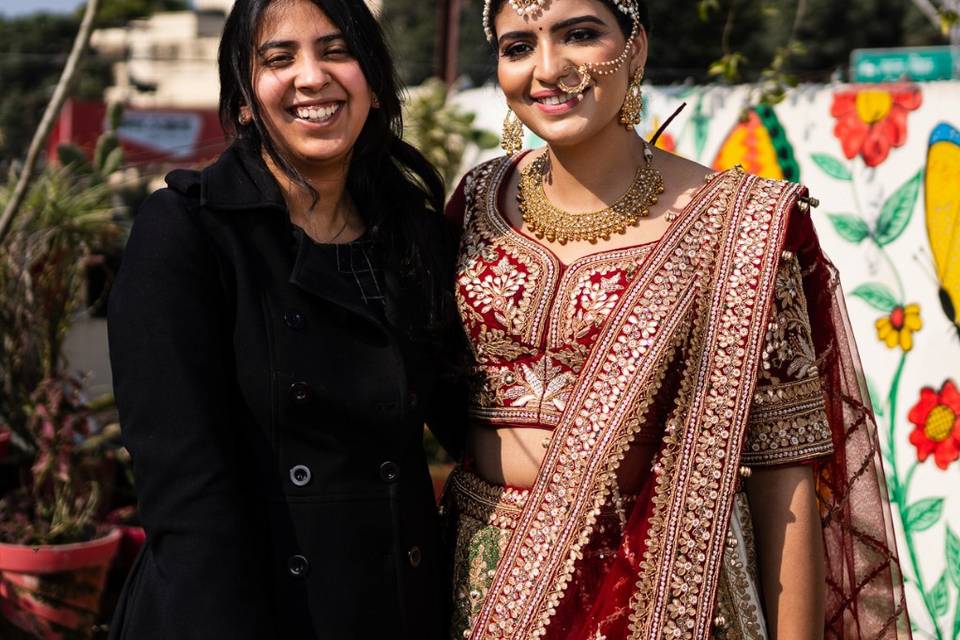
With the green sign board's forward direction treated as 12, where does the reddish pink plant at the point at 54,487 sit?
The reddish pink plant is roughly at 1 o'clock from the green sign board.

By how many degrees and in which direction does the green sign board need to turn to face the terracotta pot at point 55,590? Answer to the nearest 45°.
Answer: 0° — it already faces it

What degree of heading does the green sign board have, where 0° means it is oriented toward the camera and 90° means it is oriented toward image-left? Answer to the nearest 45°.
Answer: approximately 0°

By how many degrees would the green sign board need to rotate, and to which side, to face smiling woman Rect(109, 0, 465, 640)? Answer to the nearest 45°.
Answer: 0° — it already faces them

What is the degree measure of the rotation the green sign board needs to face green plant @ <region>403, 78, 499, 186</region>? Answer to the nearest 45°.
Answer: approximately 45° to its right

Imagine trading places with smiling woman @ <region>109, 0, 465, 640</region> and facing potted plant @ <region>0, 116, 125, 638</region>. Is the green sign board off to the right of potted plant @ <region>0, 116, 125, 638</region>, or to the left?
right

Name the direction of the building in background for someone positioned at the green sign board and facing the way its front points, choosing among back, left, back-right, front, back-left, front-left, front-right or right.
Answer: back-right
